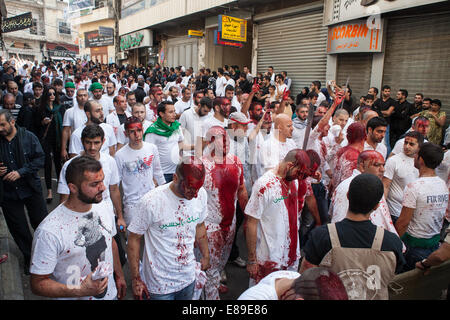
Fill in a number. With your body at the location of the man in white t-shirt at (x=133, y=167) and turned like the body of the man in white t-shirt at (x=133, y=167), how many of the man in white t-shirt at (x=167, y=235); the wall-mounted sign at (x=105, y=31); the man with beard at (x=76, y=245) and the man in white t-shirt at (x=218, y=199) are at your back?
1

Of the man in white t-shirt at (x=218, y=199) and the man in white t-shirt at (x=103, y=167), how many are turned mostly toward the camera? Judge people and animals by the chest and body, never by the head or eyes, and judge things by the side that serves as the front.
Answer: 2

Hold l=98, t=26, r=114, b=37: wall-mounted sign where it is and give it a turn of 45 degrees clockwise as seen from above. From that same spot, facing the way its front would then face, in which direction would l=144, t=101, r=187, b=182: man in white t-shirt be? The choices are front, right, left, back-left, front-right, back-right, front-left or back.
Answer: front

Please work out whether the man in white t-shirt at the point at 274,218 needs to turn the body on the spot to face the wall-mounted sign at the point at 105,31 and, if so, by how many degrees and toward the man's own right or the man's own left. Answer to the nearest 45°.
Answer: approximately 180°

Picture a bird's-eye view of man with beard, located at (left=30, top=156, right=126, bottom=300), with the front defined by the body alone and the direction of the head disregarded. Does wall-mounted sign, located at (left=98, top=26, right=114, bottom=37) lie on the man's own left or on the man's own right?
on the man's own left

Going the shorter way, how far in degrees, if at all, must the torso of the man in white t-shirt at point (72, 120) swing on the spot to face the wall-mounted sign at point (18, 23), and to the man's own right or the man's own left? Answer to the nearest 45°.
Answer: approximately 135° to the man's own left

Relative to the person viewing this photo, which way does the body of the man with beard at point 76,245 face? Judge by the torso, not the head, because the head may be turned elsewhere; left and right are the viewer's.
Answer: facing the viewer and to the right of the viewer

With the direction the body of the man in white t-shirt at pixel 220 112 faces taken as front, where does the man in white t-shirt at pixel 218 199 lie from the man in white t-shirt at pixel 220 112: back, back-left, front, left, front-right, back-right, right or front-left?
front-right

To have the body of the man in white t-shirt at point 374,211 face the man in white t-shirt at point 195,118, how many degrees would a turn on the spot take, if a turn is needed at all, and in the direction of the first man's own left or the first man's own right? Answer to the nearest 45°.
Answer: approximately 180°

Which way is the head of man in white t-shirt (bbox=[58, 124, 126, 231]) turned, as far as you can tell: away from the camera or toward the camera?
toward the camera
